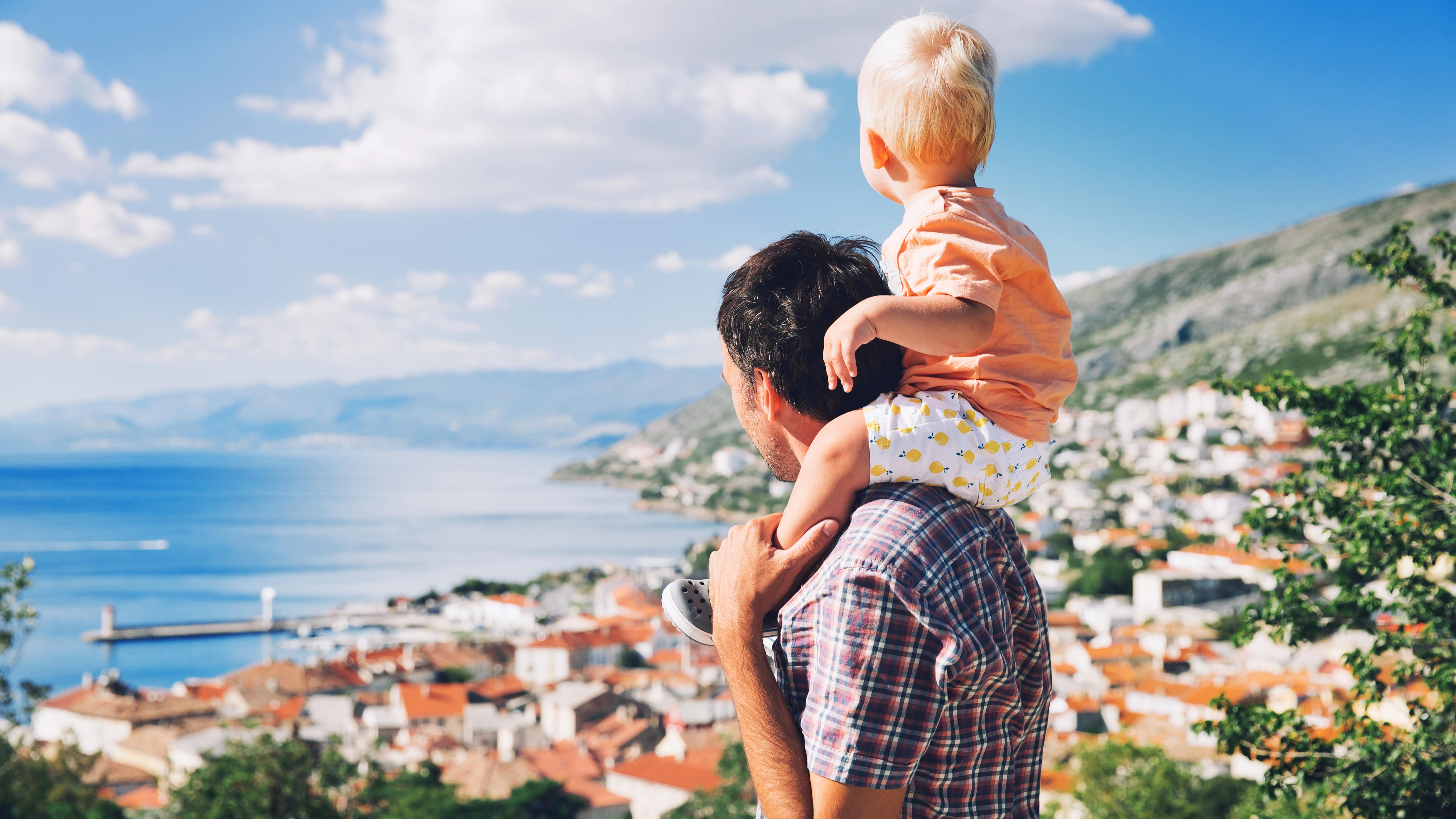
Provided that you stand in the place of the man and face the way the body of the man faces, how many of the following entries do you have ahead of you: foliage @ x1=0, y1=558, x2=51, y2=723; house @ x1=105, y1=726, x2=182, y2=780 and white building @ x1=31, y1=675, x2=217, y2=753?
3

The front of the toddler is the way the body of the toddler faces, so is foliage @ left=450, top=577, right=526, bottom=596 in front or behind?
in front

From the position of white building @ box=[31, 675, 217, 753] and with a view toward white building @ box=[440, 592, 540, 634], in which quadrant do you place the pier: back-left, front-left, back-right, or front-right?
front-left

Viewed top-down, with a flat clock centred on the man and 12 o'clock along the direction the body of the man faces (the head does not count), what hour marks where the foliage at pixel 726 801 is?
The foliage is roughly at 1 o'clock from the man.

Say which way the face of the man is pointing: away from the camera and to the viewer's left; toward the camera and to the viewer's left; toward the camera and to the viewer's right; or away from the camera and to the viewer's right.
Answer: away from the camera and to the viewer's left

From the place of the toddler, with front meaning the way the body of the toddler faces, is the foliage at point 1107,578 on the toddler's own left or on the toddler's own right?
on the toddler's own right

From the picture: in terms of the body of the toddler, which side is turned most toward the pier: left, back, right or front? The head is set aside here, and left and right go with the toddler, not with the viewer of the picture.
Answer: front

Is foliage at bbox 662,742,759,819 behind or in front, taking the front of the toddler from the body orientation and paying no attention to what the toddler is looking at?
in front

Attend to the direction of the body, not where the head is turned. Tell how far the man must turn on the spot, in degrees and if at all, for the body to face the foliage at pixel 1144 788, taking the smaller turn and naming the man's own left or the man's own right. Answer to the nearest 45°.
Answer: approximately 45° to the man's own right
